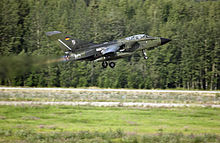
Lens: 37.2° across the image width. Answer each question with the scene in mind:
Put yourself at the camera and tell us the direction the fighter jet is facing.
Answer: facing to the right of the viewer

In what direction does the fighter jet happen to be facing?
to the viewer's right
